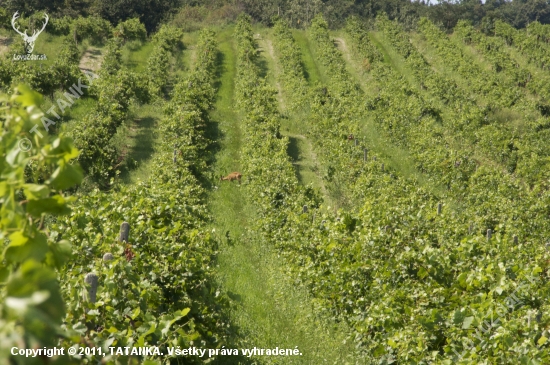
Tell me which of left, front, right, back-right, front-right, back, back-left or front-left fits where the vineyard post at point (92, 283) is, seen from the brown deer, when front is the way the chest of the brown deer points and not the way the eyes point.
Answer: left

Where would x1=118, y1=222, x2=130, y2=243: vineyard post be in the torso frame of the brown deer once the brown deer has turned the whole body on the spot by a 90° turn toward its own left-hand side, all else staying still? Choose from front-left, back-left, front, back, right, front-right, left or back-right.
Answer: front

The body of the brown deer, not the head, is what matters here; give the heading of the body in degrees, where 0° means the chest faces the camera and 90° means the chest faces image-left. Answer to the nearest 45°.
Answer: approximately 90°
